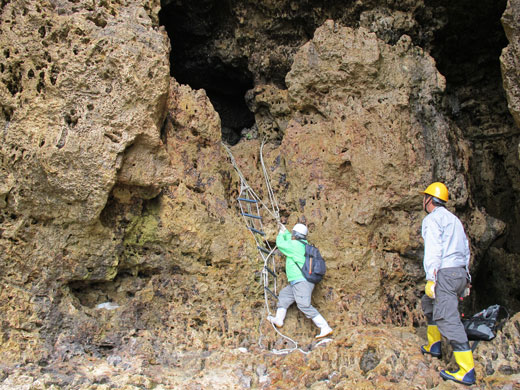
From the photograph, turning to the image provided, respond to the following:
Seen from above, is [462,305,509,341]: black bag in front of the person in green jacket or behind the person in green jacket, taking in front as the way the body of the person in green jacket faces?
behind

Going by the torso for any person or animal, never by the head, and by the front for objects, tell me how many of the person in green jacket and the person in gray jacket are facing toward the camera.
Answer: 0

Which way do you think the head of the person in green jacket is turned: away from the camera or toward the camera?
away from the camera

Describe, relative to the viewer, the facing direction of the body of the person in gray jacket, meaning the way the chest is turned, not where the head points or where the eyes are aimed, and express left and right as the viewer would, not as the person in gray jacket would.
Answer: facing away from the viewer and to the left of the viewer
